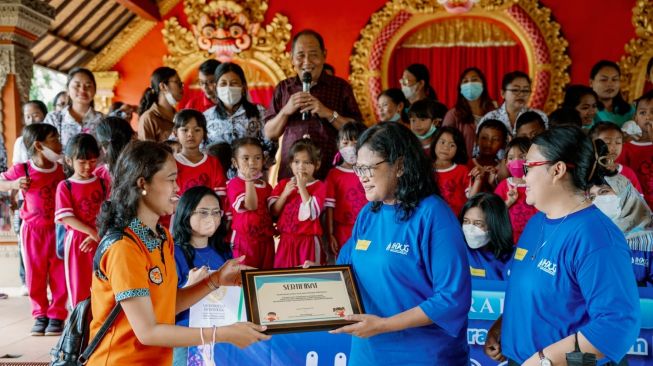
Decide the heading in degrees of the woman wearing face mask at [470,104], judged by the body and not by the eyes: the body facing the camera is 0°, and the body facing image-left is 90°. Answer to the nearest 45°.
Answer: approximately 0°

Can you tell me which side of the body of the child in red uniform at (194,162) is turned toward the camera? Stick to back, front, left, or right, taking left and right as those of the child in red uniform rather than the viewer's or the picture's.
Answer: front

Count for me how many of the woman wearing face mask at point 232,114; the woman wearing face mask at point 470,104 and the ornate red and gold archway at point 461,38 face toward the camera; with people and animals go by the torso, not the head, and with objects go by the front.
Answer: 3

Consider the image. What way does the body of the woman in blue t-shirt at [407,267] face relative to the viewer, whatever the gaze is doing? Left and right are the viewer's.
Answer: facing the viewer and to the left of the viewer

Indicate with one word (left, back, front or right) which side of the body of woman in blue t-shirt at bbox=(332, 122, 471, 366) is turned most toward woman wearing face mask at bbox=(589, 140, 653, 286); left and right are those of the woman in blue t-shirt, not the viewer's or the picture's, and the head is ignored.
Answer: back

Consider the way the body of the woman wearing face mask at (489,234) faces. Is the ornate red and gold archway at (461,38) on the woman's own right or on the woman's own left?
on the woman's own right

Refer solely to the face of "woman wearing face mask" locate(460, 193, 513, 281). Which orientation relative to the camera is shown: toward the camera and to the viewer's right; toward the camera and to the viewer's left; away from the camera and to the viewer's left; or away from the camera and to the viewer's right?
toward the camera and to the viewer's left

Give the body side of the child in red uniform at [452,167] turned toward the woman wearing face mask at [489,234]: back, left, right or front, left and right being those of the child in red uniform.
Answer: front

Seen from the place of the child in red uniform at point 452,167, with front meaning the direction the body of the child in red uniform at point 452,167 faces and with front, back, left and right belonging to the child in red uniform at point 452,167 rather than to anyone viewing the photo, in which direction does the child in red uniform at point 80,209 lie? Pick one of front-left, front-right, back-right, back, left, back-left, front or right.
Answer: right

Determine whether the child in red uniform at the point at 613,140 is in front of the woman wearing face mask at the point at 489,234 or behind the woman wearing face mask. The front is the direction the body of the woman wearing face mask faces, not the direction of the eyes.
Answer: behind
